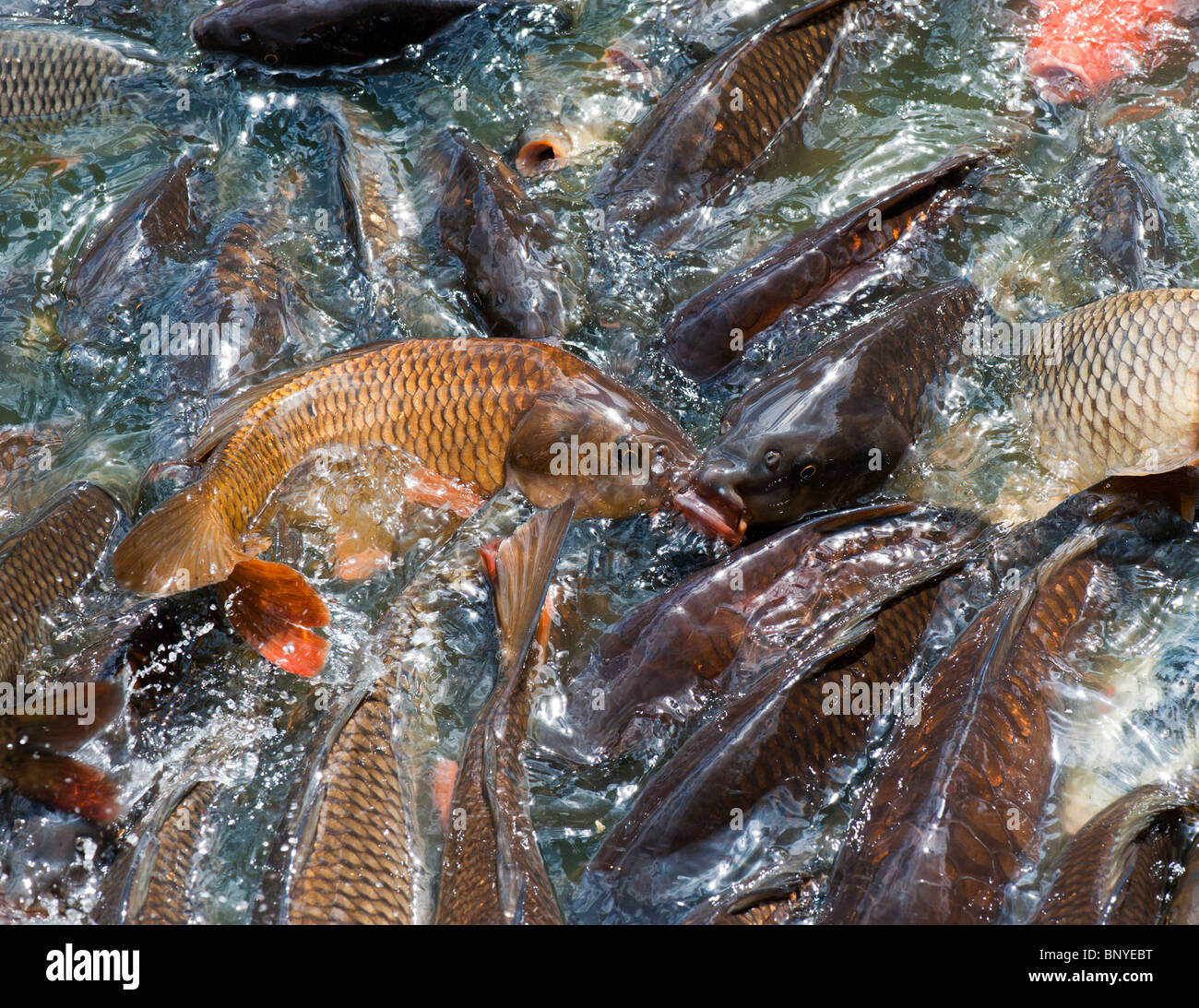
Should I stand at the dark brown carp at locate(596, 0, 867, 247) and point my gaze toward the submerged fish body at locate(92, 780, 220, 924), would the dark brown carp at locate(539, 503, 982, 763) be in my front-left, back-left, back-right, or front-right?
front-left

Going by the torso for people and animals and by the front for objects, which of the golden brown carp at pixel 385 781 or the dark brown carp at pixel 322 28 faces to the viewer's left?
the dark brown carp at pixel 322 28

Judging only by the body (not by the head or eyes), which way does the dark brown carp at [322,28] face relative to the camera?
to the viewer's left

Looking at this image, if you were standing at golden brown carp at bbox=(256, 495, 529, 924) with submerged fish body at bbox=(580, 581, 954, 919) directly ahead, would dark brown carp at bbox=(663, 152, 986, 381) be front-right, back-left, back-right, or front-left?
front-left

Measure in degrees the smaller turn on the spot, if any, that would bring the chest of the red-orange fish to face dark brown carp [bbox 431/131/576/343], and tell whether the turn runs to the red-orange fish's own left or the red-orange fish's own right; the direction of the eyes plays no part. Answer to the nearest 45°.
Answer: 0° — it already faces it

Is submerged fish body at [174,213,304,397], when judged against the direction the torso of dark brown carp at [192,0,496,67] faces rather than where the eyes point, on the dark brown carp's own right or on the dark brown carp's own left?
on the dark brown carp's own left

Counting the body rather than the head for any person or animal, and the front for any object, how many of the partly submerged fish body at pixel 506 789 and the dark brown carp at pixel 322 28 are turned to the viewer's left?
1

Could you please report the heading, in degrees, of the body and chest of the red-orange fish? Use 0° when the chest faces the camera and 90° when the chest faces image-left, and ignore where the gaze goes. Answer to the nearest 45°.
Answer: approximately 45°

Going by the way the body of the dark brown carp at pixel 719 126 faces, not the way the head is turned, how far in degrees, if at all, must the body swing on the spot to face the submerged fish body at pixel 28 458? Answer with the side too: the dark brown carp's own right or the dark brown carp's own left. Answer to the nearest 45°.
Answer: approximately 45° to the dark brown carp's own right

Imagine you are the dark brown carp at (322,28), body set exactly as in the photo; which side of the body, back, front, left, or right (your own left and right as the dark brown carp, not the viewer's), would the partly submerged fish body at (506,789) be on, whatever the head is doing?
left
